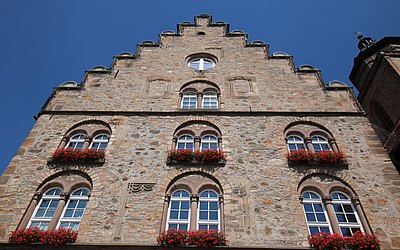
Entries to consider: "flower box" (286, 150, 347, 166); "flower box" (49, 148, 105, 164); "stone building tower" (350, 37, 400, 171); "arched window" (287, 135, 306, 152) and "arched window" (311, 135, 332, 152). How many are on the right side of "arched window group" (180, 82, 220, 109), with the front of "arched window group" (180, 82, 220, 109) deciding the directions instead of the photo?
1

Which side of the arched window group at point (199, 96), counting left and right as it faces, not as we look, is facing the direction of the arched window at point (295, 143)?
left

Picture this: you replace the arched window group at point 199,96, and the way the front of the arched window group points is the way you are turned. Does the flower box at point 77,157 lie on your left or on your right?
on your right

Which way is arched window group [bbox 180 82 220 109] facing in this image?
toward the camera

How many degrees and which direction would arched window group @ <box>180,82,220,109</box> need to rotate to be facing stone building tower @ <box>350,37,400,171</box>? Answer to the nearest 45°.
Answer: approximately 90° to its left

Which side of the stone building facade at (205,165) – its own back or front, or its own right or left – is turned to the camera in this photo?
front

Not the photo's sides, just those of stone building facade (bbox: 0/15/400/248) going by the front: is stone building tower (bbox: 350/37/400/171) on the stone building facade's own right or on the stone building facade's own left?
on the stone building facade's own left
